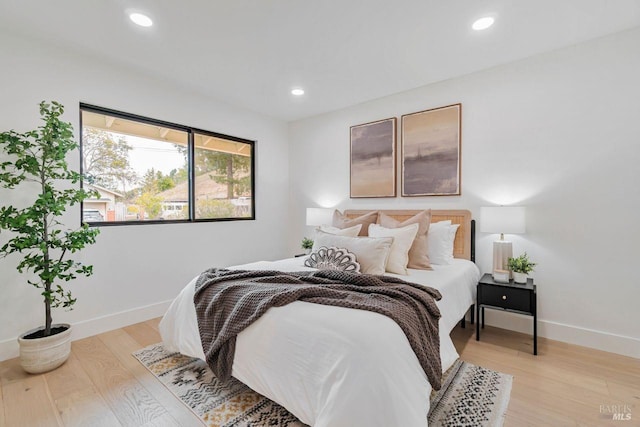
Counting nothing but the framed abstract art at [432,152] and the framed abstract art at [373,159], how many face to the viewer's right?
0

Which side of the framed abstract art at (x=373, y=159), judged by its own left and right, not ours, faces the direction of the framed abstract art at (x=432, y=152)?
left

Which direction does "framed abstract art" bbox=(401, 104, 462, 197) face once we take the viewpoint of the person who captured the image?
facing the viewer and to the left of the viewer

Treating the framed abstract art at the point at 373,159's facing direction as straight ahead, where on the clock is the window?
The window is roughly at 1 o'clock from the framed abstract art.

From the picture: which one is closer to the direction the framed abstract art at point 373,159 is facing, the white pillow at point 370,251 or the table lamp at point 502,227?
the white pillow

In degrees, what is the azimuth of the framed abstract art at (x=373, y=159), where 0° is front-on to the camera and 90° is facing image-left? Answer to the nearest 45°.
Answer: approximately 45°

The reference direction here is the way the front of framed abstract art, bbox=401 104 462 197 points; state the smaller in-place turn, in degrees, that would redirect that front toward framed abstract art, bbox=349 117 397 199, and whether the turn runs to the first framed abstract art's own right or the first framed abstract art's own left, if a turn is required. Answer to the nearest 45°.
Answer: approximately 45° to the first framed abstract art's own right

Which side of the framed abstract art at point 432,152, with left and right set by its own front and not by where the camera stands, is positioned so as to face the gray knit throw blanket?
front

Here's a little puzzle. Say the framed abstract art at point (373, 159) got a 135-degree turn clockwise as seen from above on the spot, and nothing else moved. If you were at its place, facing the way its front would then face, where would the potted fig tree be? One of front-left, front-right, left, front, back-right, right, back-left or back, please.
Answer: back-left
